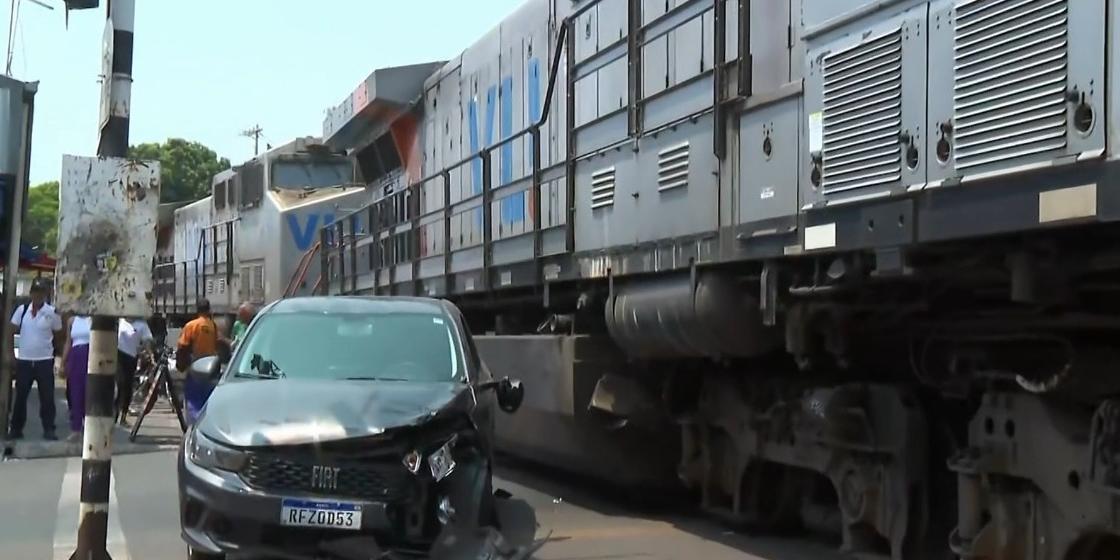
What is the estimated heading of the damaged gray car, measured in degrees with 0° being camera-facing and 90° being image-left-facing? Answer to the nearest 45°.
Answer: approximately 0°

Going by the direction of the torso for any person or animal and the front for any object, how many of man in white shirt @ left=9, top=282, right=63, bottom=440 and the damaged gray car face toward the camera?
2

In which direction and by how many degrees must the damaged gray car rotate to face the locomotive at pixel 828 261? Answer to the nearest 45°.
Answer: approximately 90° to its left
